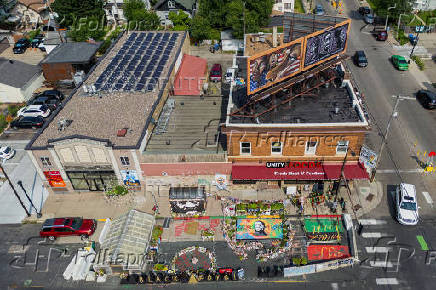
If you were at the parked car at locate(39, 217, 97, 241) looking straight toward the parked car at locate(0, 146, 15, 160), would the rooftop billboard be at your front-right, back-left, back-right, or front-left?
back-right

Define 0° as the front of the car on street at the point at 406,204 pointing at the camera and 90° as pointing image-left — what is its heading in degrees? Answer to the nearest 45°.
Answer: approximately 0°

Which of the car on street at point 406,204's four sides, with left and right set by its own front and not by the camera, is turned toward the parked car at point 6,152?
right

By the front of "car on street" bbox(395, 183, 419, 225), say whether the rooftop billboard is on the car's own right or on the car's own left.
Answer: on the car's own right

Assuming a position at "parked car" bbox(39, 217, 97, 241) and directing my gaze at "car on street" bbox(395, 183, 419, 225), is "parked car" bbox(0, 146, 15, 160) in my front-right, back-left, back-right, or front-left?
back-left

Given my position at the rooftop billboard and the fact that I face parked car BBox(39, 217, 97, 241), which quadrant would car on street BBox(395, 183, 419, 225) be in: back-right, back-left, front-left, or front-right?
back-left
